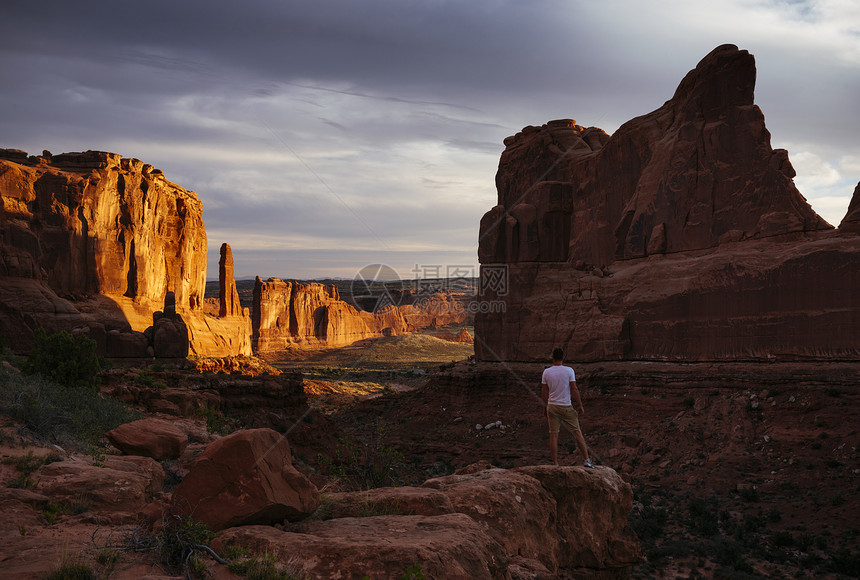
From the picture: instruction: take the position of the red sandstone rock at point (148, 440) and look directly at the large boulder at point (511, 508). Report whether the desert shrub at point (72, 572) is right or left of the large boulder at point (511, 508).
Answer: right

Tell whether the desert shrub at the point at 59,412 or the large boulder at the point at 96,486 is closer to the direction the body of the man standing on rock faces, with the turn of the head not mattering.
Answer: the desert shrub

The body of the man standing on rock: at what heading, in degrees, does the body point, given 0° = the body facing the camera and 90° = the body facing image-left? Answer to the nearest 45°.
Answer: approximately 180°

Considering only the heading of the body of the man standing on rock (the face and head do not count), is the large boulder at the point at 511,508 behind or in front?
behind

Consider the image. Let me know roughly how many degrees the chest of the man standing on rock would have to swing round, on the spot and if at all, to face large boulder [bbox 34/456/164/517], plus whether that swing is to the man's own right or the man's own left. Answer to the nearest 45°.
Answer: approximately 135° to the man's own left

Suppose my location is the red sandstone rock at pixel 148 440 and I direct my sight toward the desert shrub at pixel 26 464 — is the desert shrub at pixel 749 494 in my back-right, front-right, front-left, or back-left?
back-left

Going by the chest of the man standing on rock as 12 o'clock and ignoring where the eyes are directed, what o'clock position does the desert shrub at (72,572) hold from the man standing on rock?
The desert shrub is roughly at 7 o'clock from the man standing on rock.

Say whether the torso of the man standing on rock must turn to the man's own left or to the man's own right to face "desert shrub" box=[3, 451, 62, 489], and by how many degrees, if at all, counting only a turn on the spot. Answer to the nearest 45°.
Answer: approximately 90° to the man's own left

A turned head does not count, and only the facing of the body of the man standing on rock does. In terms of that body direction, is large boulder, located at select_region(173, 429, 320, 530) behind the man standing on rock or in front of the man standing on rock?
behind
